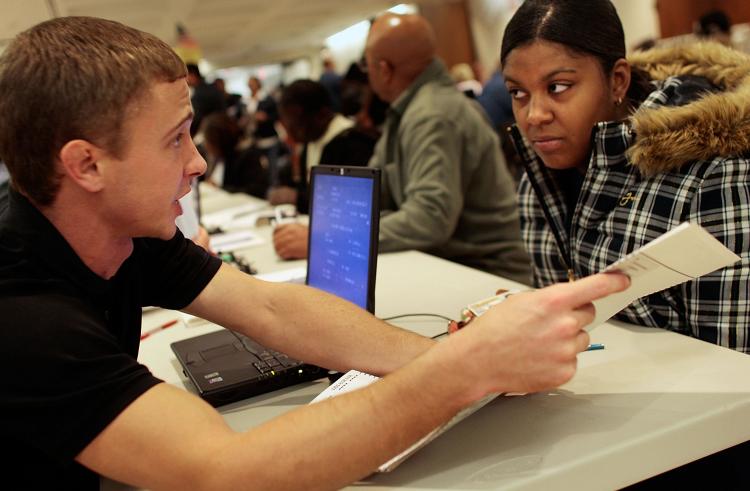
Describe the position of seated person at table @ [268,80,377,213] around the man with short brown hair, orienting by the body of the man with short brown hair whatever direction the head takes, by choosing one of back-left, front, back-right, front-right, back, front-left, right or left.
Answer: left

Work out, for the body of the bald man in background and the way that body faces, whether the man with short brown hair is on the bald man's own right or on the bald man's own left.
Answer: on the bald man's own left

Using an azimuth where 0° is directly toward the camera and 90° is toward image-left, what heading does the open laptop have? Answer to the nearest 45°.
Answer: approximately 45°

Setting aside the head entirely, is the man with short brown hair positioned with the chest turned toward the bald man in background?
no

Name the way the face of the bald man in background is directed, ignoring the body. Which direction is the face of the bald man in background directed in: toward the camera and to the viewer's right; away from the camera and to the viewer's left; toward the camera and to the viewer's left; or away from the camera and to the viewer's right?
away from the camera and to the viewer's left

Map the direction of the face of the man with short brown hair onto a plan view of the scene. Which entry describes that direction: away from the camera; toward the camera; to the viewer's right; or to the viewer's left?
to the viewer's right

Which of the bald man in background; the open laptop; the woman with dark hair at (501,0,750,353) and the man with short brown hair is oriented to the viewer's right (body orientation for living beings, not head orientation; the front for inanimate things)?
the man with short brown hair

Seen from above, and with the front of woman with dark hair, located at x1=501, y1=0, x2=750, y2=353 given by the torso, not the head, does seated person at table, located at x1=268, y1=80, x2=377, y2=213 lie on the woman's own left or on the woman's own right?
on the woman's own right

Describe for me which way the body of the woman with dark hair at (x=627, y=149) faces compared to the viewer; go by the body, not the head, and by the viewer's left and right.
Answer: facing the viewer and to the left of the viewer

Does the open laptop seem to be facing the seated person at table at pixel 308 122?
no

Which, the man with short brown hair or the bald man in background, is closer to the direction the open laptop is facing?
the man with short brown hair

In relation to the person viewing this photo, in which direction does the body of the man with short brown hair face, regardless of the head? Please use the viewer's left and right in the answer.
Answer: facing to the right of the viewer

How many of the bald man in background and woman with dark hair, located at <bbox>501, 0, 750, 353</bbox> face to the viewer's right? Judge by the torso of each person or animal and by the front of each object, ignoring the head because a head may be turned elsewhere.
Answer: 0
